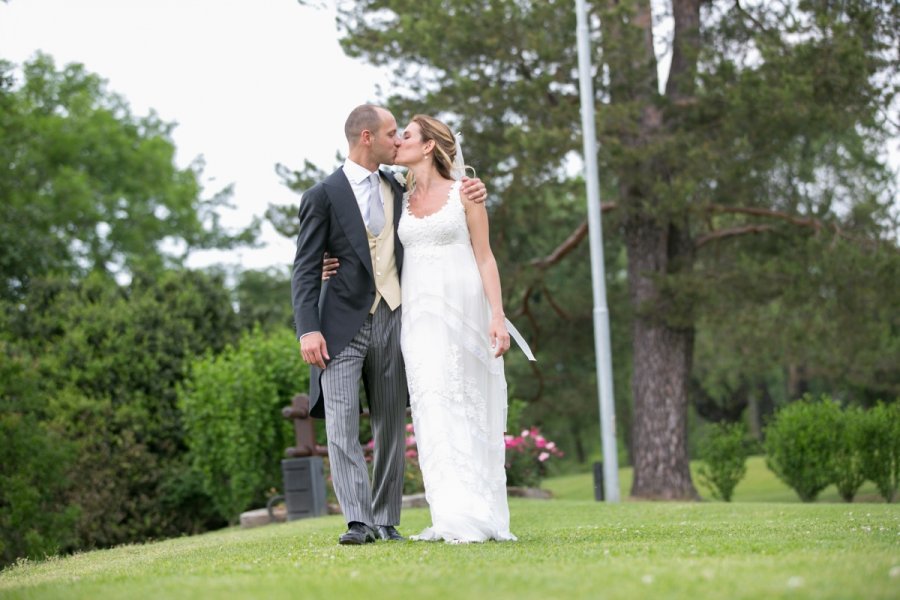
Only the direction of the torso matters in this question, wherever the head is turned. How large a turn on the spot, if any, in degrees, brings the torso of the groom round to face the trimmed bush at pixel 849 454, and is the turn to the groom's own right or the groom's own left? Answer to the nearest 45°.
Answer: approximately 90° to the groom's own left

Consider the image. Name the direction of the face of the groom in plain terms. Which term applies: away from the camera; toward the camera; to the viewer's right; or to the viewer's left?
to the viewer's right

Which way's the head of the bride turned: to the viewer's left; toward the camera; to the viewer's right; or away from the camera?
to the viewer's left

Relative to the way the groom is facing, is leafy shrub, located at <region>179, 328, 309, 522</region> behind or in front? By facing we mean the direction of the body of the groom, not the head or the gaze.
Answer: behind

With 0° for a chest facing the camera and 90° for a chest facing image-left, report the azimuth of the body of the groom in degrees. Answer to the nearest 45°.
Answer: approximately 315°

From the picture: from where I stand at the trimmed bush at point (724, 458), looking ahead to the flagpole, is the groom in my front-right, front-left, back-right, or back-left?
front-left

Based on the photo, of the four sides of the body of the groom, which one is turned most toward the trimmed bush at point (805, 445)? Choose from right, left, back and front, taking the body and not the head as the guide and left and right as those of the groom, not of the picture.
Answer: left

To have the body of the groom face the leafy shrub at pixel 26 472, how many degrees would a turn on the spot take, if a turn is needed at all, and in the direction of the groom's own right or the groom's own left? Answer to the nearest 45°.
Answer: approximately 180°

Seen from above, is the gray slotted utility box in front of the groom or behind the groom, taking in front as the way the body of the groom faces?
behind

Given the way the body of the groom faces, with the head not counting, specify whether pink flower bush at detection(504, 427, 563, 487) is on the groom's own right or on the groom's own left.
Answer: on the groom's own left
